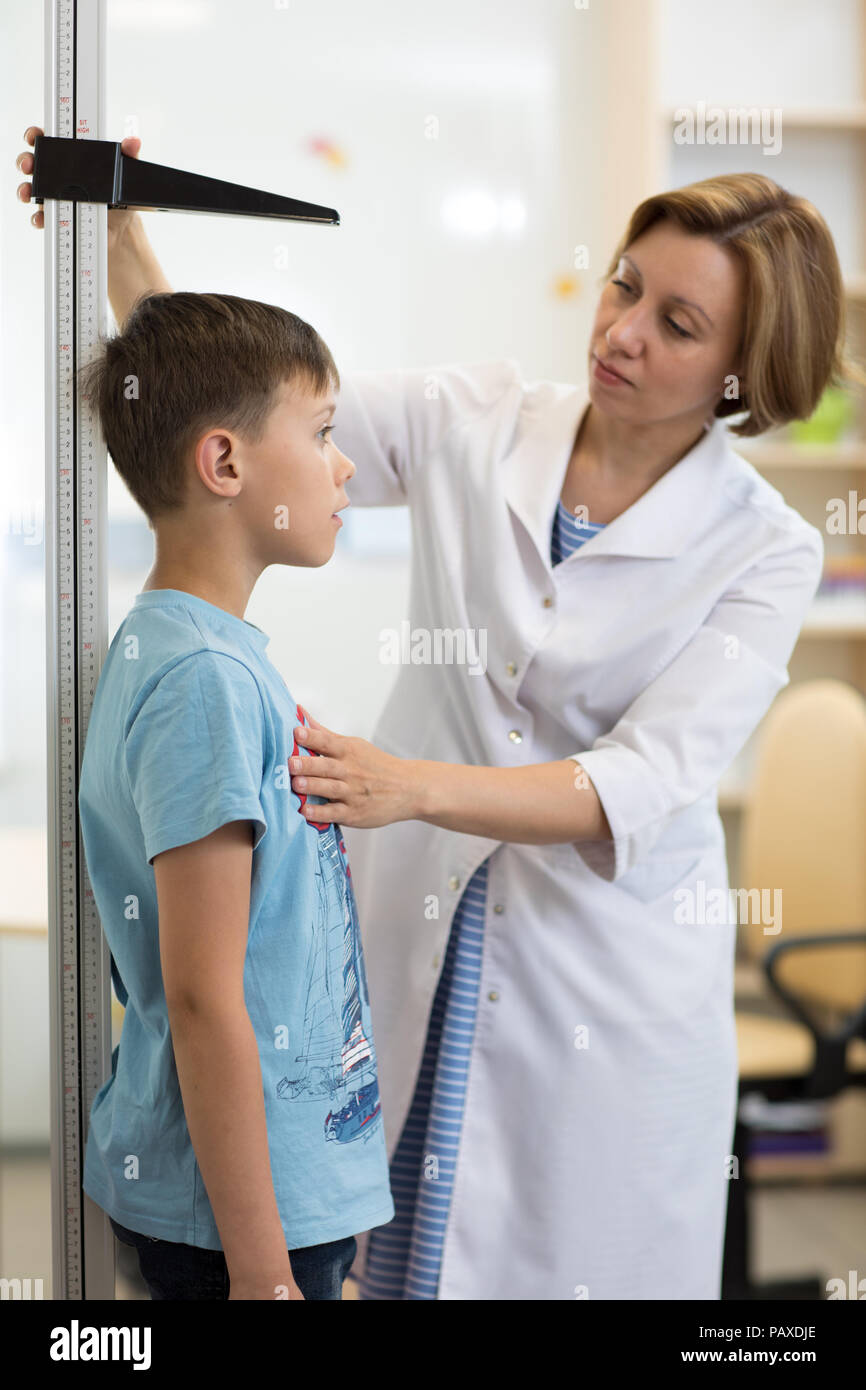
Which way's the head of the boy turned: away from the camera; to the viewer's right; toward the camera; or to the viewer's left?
to the viewer's right

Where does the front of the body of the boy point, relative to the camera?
to the viewer's right
